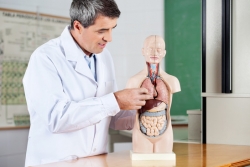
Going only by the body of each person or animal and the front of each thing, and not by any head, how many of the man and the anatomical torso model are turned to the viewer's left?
0

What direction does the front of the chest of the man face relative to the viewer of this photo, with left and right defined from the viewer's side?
facing the viewer and to the right of the viewer

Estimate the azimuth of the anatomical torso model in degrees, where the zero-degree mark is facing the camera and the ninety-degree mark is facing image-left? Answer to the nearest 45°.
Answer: approximately 0°
